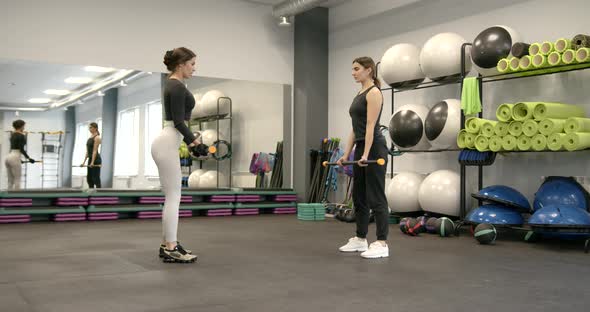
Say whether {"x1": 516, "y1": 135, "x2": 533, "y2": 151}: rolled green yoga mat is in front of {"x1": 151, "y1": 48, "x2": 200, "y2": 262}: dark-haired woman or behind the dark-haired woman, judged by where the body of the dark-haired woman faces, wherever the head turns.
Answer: in front

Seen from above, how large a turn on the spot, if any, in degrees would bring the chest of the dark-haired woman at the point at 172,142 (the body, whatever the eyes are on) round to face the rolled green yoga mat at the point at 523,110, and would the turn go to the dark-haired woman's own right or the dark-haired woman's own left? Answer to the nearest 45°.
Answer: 0° — they already face it

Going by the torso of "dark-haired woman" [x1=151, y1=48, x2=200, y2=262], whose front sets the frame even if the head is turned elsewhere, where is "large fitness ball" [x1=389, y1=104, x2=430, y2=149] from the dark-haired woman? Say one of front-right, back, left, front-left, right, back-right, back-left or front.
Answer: front-left

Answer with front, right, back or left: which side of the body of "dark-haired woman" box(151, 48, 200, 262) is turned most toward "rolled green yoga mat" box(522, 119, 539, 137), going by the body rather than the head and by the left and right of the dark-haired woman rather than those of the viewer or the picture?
front

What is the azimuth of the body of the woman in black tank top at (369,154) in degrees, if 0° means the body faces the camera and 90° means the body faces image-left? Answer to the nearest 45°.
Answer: approximately 90°

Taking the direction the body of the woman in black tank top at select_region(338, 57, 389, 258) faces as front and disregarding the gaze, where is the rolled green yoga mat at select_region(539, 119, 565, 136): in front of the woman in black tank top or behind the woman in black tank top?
behind

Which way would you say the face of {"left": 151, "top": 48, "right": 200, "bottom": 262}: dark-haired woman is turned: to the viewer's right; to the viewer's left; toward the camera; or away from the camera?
to the viewer's right

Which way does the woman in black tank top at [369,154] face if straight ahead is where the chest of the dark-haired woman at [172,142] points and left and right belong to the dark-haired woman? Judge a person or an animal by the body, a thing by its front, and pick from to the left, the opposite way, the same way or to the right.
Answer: the opposite way

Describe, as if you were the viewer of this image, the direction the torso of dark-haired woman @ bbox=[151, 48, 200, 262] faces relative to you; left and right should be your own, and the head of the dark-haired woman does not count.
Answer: facing to the right of the viewer
